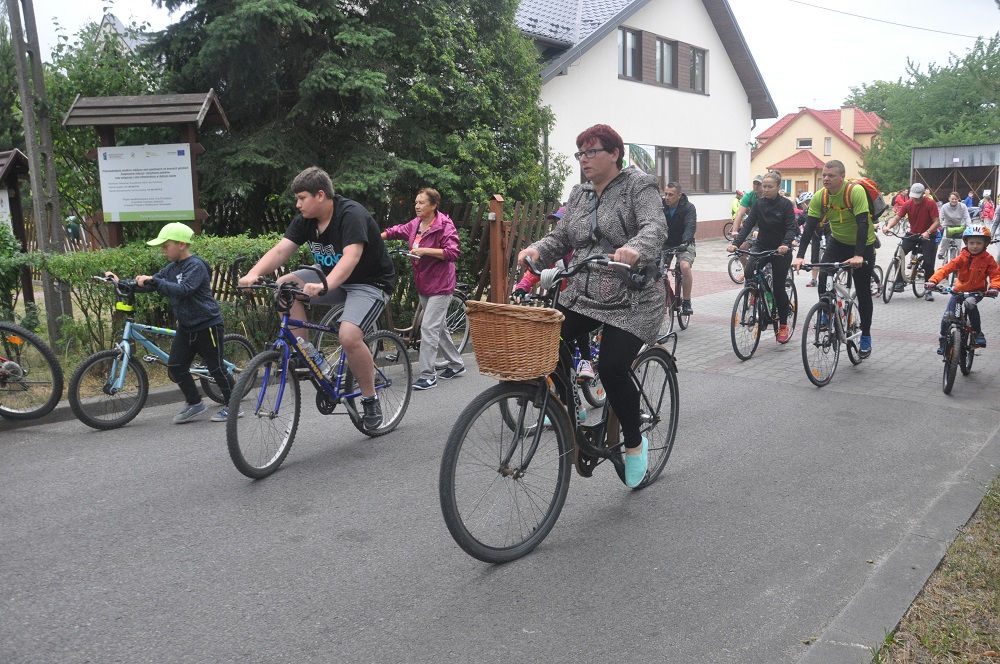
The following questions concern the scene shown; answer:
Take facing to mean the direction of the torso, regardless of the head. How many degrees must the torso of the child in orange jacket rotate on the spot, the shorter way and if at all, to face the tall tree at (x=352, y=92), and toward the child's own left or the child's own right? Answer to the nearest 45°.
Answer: approximately 90° to the child's own right

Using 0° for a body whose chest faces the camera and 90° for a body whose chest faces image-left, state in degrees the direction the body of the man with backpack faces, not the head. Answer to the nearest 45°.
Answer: approximately 45°

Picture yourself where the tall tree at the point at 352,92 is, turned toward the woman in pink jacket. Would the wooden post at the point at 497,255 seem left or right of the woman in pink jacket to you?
left

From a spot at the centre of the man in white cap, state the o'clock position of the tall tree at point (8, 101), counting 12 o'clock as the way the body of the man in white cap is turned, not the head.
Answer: The tall tree is roughly at 1 o'clock from the man in white cap.

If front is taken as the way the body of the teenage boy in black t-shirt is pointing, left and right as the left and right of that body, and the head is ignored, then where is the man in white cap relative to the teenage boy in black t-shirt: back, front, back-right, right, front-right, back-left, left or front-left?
back

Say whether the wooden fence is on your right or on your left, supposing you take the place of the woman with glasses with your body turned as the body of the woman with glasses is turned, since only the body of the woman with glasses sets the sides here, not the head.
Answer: on your right

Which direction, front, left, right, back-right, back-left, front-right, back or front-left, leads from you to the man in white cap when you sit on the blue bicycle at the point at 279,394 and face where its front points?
back

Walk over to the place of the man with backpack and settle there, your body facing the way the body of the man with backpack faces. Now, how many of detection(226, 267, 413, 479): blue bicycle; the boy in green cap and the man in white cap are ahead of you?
2
